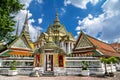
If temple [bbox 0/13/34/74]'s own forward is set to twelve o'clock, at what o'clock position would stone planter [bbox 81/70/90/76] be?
The stone planter is roughly at 10 o'clock from the temple.

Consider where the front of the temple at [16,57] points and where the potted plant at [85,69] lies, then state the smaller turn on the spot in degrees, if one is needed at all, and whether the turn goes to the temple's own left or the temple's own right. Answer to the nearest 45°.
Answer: approximately 45° to the temple's own left

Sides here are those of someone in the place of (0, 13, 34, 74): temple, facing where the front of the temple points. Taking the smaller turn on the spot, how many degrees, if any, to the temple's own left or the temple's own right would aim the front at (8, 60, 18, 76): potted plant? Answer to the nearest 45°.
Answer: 0° — it already faces it

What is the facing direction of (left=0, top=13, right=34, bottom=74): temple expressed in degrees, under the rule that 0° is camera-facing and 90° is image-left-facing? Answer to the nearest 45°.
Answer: approximately 0°
